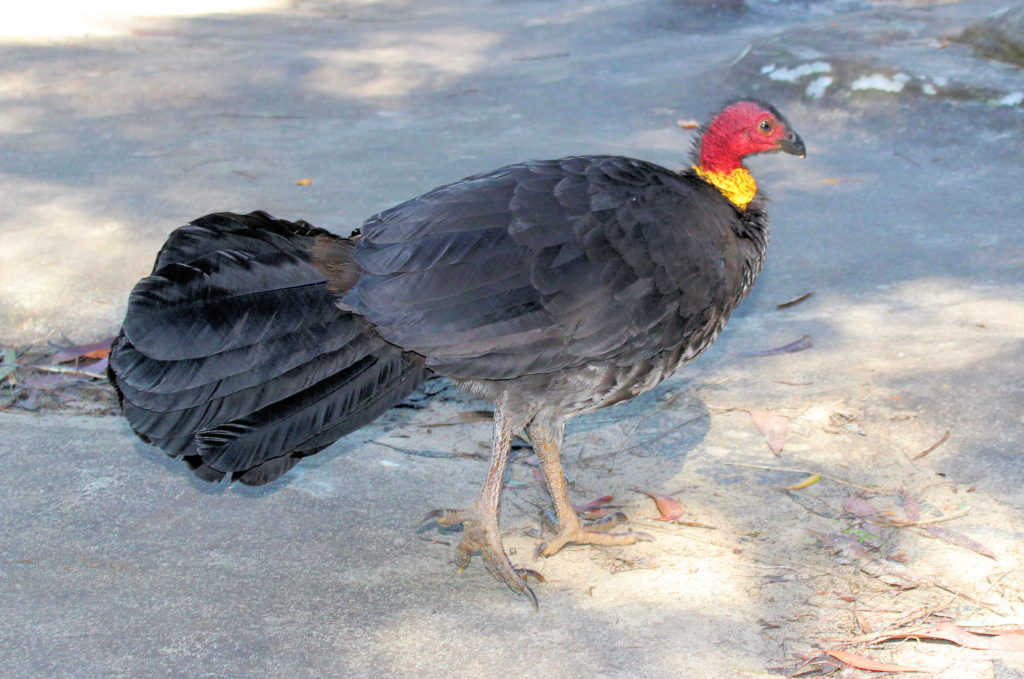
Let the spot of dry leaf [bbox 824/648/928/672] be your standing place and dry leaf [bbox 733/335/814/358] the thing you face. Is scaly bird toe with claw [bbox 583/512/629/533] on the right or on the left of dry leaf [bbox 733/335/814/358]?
left

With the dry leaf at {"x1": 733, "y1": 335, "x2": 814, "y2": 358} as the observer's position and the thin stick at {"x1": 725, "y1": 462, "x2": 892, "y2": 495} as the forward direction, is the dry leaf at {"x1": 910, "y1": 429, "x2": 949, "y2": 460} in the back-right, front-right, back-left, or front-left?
front-left

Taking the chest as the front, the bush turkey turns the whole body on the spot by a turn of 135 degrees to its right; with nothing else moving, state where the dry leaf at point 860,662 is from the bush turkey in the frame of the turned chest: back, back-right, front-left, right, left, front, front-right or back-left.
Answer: left

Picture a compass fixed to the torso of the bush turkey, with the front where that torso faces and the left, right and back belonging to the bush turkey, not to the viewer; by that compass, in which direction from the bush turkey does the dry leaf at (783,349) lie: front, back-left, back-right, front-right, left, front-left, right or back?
front-left

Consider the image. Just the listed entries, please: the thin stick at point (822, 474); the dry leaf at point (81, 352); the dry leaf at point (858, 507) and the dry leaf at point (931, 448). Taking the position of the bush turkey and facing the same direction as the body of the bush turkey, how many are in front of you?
3

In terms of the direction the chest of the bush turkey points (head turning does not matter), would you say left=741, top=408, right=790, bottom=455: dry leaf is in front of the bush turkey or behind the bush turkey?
in front

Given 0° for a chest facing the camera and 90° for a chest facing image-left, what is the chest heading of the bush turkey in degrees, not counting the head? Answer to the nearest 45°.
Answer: approximately 270°

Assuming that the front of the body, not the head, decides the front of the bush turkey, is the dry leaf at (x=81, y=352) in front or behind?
behind

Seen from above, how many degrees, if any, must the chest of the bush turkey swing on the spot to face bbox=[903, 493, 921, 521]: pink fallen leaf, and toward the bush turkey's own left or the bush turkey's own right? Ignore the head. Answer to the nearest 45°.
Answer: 0° — it already faces it

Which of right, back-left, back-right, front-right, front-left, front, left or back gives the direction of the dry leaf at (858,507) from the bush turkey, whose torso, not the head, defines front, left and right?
front

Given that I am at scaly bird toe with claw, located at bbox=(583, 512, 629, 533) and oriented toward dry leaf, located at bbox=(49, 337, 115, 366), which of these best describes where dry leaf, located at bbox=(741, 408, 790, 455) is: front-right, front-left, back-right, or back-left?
back-right

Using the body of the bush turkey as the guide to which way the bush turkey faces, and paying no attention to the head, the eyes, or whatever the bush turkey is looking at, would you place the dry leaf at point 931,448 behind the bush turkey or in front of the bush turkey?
in front

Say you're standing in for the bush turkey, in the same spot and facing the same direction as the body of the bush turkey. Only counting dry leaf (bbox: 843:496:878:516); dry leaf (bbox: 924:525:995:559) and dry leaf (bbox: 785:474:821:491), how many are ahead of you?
3

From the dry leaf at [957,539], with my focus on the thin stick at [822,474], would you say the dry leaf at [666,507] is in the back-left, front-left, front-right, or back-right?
front-left

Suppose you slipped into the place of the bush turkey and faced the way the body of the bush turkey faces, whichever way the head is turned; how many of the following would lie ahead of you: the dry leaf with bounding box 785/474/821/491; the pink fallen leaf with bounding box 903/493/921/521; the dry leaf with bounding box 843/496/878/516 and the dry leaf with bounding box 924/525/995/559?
4

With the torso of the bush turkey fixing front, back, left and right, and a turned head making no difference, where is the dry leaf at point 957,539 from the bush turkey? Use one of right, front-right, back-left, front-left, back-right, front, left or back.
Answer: front
